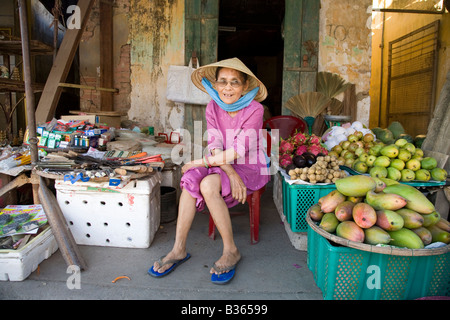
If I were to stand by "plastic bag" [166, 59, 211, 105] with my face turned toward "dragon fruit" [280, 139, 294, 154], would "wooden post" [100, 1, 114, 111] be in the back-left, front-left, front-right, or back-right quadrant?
back-right

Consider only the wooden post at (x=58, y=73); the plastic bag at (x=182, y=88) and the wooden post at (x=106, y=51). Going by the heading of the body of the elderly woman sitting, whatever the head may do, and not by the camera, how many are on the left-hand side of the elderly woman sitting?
0

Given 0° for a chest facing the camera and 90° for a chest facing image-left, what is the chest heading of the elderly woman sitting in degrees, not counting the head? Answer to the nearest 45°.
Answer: approximately 45°

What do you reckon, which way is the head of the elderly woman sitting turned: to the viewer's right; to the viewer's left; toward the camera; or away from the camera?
toward the camera

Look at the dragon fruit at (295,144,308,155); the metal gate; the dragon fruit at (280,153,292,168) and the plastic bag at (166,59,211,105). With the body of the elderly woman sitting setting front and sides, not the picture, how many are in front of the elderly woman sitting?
0

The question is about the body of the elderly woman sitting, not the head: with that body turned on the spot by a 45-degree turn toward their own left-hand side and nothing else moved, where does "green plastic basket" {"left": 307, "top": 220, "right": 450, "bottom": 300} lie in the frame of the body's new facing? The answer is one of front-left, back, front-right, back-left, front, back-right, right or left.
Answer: front-left

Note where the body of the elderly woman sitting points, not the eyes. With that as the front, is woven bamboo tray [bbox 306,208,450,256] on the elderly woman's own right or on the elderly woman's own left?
on the elderly woman's own left

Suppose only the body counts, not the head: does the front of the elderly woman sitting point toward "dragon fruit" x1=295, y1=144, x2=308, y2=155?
no

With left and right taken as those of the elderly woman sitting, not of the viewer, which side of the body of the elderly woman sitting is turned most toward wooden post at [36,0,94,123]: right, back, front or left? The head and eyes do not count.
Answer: right

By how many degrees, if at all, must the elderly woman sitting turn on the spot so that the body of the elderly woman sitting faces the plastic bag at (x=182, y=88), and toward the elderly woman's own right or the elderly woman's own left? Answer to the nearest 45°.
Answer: approximately 135° to the elderly woman's own right

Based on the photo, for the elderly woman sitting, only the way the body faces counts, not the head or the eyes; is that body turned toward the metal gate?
no

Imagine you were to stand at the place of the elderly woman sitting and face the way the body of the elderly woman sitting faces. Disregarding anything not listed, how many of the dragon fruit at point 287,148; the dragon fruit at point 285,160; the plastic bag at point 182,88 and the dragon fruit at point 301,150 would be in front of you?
0

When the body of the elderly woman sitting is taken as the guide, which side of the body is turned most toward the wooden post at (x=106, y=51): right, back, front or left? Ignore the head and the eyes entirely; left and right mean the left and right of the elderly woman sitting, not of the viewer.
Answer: right
